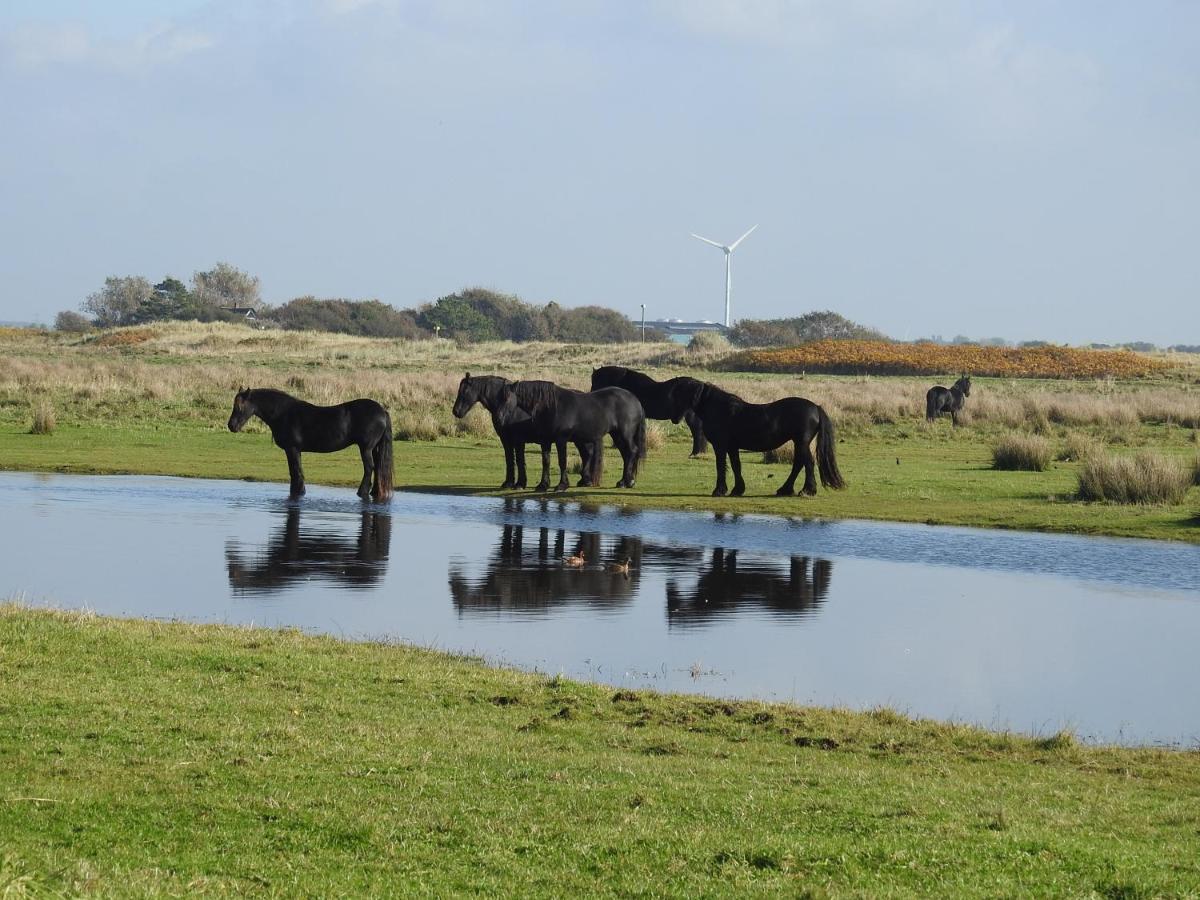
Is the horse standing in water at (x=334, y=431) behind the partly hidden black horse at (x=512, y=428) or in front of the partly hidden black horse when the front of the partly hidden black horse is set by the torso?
in front

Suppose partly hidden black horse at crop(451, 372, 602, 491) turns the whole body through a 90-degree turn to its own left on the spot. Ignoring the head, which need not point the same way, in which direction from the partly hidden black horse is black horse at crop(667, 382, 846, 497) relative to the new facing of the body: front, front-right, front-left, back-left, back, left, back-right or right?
left

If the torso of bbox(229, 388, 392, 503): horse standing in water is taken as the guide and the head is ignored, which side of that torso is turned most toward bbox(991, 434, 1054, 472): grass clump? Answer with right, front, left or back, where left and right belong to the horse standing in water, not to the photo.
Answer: back

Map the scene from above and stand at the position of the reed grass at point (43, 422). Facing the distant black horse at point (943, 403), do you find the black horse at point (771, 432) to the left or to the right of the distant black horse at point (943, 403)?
right

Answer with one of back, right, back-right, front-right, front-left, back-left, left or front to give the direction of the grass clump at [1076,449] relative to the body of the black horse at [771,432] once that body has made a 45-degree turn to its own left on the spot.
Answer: back

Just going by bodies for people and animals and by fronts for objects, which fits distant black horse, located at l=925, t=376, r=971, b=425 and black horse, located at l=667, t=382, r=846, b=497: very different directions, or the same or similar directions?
very different directions

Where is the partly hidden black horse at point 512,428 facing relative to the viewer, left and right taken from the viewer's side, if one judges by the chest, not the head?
facing to the left of the viewer

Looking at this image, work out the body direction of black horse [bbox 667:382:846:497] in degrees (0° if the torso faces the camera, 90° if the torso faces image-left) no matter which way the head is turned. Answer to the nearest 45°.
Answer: approximately 90°

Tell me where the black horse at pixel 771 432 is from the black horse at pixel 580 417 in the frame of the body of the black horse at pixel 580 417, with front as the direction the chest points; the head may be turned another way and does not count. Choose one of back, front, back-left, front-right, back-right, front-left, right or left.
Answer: back

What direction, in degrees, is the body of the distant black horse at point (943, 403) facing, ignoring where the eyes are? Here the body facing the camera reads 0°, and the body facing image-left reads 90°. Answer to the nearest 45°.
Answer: approximately 270°

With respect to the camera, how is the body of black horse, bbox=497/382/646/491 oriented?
to the viewer's left

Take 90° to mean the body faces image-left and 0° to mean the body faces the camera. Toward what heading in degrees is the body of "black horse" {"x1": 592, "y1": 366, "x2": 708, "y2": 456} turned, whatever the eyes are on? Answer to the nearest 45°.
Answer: approximately 90°

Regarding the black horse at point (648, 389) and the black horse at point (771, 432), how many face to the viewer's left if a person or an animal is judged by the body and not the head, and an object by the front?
2

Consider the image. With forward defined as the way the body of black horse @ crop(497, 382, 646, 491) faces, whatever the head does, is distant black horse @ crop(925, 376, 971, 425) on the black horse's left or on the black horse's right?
on the black horse's right

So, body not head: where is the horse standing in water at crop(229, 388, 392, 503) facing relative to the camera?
to the viewer's left

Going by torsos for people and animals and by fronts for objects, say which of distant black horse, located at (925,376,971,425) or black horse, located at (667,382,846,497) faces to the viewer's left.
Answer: the black horse

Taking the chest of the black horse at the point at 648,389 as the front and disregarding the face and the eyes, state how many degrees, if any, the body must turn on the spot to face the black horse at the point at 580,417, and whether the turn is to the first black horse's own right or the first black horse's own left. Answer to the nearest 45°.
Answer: approximately 90° to the first black horse's own left
